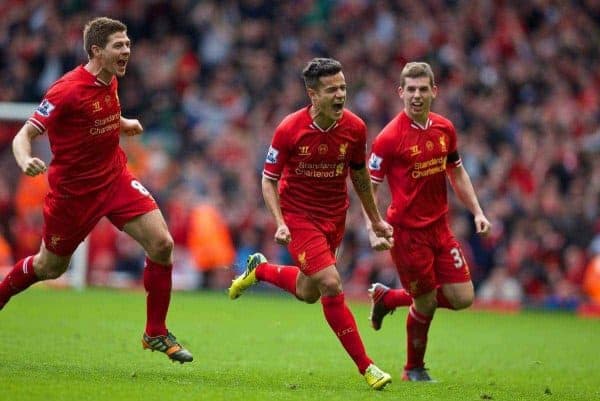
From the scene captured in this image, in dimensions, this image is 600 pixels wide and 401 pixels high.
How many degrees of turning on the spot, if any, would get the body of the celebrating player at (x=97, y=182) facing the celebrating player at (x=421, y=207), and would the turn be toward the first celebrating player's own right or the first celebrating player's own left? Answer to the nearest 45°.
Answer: approximately 45° to the first celebrating player's own left

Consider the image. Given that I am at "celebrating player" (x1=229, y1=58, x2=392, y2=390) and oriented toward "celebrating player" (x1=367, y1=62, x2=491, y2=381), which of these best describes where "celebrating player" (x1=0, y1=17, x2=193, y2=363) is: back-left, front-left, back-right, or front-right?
back-left

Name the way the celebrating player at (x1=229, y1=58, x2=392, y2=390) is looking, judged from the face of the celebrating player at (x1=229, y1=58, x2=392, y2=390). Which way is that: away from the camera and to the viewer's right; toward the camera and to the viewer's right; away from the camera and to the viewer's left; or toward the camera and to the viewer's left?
toward the camera and to the viewer's right

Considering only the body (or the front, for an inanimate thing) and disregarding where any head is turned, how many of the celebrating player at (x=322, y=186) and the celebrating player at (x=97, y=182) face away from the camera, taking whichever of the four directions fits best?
0

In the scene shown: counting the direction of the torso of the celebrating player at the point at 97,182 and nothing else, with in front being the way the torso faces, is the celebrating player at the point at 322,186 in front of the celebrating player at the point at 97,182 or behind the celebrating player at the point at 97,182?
in front

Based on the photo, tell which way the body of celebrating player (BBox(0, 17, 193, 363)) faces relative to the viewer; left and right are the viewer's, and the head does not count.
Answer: facing the viewer and to the right of the viewer

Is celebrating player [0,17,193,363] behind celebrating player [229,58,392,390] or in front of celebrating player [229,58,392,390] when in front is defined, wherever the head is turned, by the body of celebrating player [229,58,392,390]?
behind

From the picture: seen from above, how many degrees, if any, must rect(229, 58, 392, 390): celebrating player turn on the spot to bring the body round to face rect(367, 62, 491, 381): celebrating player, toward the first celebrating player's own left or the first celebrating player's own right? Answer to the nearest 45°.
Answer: approximately 90° to the first celebrating player's own left

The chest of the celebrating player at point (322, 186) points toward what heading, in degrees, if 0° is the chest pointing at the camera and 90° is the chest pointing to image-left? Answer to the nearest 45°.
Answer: approximately 315°
